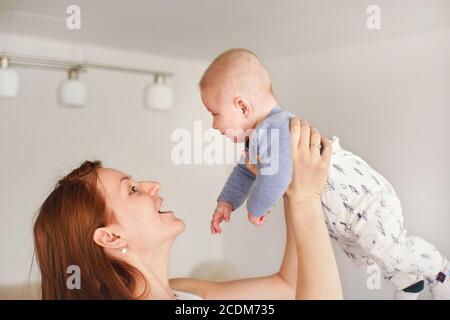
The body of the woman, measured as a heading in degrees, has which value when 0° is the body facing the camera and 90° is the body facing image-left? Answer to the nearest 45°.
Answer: approximately 270°

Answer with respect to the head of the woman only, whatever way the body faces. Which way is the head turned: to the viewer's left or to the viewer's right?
to the viewer's right
